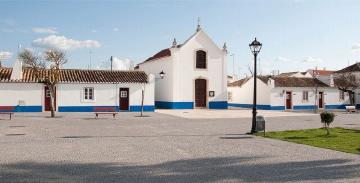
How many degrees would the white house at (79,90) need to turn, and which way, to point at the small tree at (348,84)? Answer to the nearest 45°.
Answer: approximately 90° to its left

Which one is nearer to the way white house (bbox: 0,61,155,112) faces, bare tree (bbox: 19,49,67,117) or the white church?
the bare tree

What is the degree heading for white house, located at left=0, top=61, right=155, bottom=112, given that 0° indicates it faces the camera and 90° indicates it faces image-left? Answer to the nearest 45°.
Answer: approximately 0°

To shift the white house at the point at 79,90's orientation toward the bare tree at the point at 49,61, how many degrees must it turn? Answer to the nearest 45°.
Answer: approximately 45° to its right

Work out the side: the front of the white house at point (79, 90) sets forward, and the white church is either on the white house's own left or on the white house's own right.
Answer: on the white house's own left

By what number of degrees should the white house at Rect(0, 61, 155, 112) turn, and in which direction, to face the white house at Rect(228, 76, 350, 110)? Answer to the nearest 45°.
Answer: approximately 90° to its left
